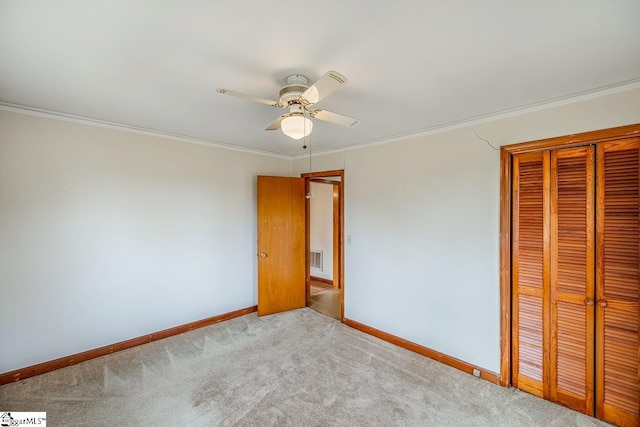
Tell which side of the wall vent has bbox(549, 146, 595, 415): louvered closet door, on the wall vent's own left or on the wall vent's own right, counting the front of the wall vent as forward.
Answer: on the wall vent's own left

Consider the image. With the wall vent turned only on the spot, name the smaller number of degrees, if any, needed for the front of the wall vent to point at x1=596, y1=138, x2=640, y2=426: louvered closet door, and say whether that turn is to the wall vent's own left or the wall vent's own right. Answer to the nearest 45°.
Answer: approximately 90° to the wall vent's own left

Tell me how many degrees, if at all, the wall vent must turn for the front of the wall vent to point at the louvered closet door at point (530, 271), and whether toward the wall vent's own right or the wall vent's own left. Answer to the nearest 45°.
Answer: approximately 90° to the wall vent's own left

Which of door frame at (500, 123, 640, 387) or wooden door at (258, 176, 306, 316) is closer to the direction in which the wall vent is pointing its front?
the wooden door

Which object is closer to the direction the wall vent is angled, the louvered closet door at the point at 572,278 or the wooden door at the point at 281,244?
the wooden door

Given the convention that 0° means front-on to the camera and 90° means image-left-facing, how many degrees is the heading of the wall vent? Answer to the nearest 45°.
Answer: approximately 45°

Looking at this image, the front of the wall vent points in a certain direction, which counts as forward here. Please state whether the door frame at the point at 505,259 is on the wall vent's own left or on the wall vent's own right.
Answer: on the wall vent's own left

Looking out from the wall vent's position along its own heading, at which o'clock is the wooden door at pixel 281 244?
The wooden door is roughly at 11 o'clock from the wall vent.
